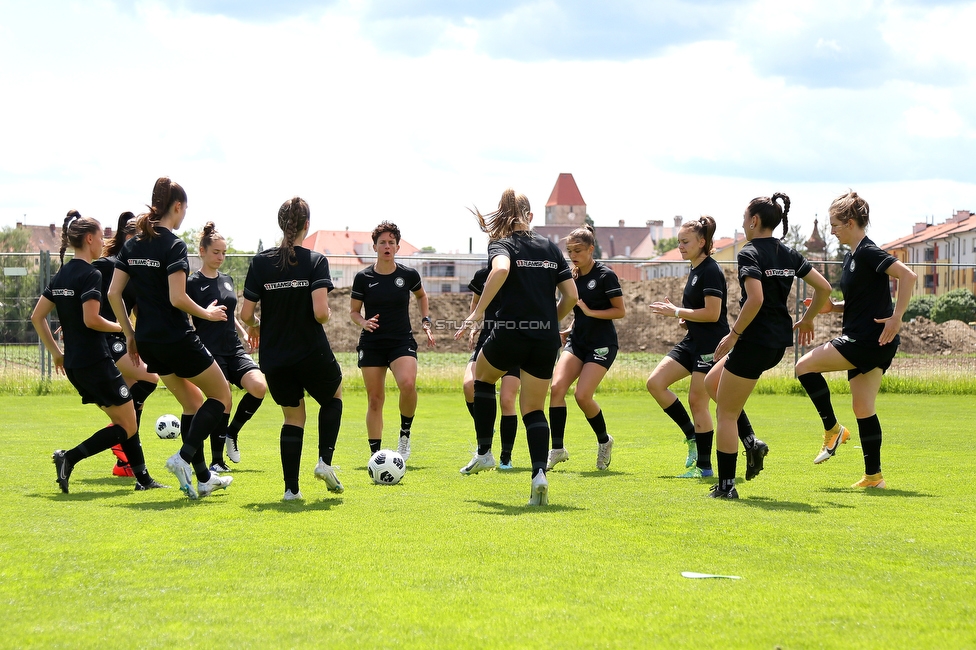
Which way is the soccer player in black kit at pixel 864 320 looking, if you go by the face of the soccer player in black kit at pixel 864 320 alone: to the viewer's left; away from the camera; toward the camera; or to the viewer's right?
to the viewer's left

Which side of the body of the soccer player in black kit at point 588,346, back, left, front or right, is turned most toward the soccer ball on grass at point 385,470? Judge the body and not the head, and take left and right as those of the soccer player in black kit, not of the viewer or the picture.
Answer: front

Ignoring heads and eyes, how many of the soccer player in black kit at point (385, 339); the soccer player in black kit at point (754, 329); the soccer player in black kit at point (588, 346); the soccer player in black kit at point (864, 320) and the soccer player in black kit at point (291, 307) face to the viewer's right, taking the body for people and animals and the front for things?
0

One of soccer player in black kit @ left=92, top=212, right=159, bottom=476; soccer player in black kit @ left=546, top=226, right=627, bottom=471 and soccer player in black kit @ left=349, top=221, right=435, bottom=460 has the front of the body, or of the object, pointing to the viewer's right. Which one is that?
soccer player in black kit @ left=92, top=212, right=159, bottom=476

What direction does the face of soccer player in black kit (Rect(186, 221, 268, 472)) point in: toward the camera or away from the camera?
toward the camera

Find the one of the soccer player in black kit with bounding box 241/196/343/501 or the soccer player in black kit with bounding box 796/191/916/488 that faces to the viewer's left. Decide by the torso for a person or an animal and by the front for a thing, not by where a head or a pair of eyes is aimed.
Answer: the soccer player in black kit with bounding box 796/191/916/488

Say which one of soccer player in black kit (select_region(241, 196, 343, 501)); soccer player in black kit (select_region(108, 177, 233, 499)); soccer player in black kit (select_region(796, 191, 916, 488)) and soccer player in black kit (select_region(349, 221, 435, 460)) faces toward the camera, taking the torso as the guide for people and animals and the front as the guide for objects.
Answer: soccer player in black kit (select_region(349, 221, 435, 460))

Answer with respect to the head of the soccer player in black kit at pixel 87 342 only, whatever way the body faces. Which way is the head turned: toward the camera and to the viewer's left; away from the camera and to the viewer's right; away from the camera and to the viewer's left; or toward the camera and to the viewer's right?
away from the camera and to the viewer's right

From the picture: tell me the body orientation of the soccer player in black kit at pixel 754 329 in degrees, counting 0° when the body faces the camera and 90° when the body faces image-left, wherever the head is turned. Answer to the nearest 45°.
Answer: approximately 135°

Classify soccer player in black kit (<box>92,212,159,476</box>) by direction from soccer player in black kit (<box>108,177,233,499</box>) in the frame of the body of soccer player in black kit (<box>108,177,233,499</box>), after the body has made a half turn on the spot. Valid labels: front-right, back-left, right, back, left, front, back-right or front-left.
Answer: back-right

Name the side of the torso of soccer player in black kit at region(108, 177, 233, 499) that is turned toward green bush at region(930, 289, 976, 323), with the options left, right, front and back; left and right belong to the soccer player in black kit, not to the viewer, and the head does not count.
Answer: front

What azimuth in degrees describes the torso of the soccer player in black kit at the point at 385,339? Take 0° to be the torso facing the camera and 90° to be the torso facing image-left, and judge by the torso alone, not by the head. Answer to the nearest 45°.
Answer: approximately 0°

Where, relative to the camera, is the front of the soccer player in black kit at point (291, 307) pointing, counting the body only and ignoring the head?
away from the camera

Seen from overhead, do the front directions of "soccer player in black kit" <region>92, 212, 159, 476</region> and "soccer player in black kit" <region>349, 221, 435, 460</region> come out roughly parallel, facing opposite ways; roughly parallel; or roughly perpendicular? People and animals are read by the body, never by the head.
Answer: roughly perpendicular

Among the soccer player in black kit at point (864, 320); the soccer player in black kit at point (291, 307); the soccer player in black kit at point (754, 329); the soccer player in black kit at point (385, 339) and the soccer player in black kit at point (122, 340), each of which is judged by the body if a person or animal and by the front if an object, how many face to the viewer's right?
1

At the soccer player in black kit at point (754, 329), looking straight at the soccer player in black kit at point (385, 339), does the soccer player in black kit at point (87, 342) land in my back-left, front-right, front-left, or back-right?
front-left

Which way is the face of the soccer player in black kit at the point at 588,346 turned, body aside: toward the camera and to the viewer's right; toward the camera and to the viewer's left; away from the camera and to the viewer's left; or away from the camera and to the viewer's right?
toward the camera and to the viewer's left

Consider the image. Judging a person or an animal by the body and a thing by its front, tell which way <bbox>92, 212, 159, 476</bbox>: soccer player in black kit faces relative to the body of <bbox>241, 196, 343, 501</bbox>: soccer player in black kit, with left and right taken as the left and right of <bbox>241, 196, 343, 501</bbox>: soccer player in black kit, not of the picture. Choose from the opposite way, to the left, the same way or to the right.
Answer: to the right

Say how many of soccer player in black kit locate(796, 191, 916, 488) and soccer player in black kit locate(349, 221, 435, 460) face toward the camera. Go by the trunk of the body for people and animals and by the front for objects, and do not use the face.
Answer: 1
